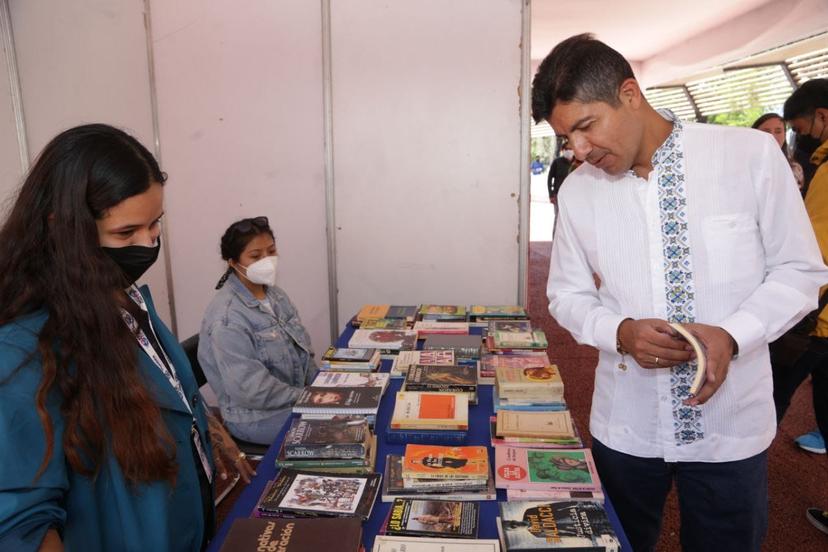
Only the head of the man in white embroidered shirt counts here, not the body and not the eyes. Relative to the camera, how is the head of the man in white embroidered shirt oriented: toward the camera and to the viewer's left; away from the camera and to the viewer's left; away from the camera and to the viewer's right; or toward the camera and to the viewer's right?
toward the camera and to the viewer's left

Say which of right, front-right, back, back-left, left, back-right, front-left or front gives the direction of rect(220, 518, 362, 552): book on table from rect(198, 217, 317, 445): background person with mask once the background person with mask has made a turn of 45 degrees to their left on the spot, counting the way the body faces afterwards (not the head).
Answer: right

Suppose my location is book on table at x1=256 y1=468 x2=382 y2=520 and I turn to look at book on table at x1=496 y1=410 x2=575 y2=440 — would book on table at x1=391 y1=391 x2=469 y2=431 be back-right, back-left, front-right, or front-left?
front-left

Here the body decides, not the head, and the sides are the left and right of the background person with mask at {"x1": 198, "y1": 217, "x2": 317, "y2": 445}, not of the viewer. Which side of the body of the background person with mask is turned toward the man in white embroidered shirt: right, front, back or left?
front

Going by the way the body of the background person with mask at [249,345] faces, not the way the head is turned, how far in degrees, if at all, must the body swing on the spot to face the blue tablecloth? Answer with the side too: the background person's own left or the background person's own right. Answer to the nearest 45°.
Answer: approximately 45° to the background person's own right

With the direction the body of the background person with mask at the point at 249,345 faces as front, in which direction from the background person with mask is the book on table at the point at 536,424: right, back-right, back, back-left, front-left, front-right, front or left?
front

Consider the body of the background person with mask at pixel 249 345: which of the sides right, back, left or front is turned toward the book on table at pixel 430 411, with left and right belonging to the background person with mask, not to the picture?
front

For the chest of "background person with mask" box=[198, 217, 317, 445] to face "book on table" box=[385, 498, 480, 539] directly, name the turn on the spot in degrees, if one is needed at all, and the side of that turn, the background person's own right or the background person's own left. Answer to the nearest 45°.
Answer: approximately 45° to the background person's own right

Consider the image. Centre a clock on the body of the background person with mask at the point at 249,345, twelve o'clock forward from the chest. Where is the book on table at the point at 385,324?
The book on table is roughly at 10 o'clock from the background person with mask.

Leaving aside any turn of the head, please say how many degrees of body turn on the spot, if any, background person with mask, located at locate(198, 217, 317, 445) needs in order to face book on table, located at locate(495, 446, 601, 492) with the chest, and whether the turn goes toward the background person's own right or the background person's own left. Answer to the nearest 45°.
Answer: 0° — they already face it

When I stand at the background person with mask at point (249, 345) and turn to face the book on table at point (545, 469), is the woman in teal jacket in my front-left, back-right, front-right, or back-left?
front-right

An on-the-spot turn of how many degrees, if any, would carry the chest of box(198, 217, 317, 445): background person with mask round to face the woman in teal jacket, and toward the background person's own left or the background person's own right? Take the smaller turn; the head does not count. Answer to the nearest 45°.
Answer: approximately 45° to the background person's own right

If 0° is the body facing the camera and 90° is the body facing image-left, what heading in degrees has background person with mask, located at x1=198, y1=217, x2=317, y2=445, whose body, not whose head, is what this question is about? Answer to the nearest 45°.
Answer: approximately 315°
